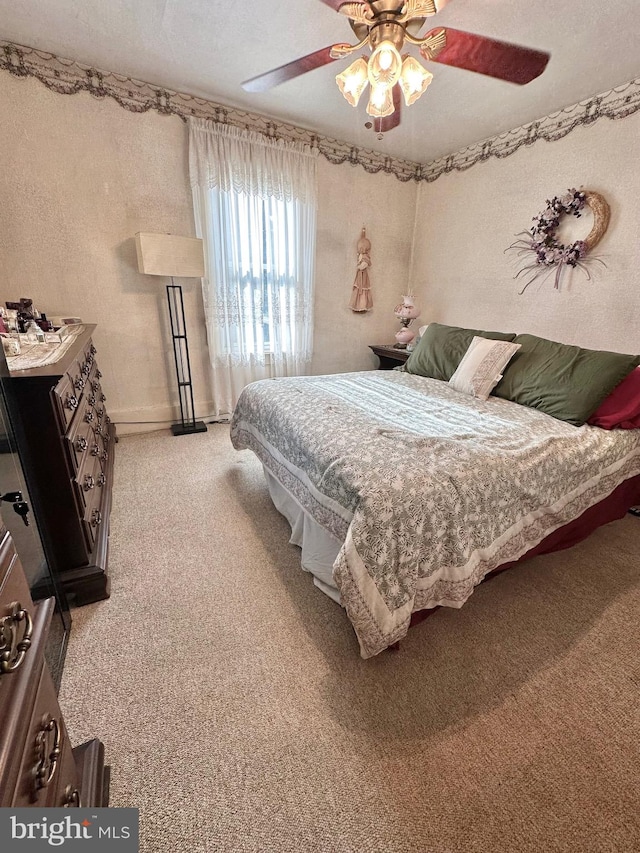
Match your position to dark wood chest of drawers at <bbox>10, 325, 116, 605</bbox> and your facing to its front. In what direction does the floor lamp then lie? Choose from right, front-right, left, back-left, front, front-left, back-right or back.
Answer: front-left

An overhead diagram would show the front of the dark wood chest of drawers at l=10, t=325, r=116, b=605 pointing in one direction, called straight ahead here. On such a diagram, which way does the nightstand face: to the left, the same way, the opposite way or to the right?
the opposite way

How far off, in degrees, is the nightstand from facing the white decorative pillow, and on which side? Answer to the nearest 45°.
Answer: approximately 90° to its left

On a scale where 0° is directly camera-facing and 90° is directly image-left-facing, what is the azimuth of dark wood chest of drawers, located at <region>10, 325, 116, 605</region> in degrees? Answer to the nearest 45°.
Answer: approximately 270°

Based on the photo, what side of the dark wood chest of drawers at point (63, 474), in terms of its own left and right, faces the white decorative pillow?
front

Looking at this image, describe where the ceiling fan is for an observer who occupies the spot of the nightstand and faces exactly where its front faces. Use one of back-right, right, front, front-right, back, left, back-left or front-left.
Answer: front-left

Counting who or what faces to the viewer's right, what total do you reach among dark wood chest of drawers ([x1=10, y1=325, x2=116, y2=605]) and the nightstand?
1

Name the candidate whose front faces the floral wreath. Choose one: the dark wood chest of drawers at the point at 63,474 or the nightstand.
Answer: the dark wood chest of drawers

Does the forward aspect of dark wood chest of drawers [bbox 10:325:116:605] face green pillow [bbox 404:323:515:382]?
yes

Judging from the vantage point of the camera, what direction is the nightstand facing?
facing the viewer and to the left of the viewer

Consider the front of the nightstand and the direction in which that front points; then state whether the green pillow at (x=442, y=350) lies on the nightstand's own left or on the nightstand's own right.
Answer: on the nightstand's own left
